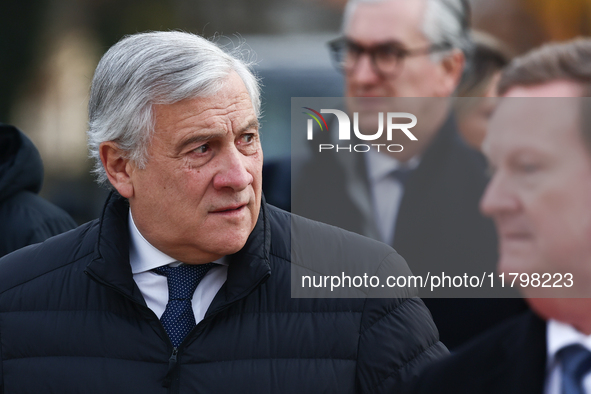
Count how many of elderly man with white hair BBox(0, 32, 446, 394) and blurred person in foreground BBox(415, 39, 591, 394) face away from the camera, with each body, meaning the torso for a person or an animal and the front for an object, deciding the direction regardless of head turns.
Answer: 0

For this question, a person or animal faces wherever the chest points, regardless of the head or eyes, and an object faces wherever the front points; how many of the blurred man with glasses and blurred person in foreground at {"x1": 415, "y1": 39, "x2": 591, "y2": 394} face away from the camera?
0

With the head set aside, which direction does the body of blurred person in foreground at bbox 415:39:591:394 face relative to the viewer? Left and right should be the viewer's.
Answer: facing the viewer and to the left of the viewer

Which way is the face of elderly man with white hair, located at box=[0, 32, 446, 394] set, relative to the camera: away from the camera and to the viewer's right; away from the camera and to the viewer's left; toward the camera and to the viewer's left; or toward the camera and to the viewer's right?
toward the camera and to the viewer's right

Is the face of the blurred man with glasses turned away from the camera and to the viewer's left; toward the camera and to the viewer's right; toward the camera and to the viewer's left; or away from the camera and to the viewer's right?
toward the camera and to the viewer's left

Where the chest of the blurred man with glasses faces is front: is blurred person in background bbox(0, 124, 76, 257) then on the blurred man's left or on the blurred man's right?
on the blurred man's right

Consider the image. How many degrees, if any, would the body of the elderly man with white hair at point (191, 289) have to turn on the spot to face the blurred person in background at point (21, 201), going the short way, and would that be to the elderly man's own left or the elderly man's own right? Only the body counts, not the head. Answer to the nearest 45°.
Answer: approximately 135° to the elderly man's own right

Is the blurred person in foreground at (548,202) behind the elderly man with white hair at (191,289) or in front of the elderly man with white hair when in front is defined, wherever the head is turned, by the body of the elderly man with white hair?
in front

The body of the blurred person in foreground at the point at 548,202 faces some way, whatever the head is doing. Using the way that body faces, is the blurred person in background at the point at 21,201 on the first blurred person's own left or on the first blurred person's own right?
on the first blurred person's own right

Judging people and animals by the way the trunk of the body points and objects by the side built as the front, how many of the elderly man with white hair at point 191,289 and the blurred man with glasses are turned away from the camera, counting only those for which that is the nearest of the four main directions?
0

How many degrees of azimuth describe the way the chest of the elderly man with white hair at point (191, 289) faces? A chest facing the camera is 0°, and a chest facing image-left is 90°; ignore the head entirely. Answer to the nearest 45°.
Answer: approximately 0°
